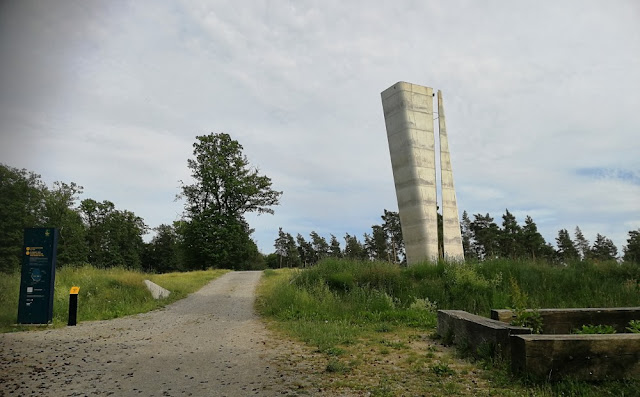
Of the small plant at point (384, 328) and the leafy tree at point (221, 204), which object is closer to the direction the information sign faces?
the small plant

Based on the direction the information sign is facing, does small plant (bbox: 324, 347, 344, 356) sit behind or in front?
in front

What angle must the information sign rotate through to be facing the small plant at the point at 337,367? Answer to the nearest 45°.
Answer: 0° — it already faces it

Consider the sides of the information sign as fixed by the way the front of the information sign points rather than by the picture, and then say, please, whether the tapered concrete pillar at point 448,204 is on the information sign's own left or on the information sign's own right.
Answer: on the information sign's own left

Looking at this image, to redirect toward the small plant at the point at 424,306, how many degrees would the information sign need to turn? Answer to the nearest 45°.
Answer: approximately 45° to its left

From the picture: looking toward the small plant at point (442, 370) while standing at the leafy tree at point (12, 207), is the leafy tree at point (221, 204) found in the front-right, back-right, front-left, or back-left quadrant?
back-left

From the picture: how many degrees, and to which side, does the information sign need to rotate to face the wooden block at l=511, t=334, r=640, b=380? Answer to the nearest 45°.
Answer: approximately 45° to its left

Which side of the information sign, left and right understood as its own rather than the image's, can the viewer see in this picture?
front

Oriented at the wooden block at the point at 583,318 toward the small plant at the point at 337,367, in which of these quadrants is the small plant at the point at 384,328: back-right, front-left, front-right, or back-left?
front-right

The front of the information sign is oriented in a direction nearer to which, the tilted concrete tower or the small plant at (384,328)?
the small plant

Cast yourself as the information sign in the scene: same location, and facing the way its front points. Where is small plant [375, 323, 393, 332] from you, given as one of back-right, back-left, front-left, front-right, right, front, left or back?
front-left

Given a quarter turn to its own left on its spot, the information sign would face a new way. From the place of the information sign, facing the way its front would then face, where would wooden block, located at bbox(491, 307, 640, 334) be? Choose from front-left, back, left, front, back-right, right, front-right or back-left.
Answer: front-right

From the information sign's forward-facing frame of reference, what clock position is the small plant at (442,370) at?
The small plant is roughly at 11 o'clock from the information sign.

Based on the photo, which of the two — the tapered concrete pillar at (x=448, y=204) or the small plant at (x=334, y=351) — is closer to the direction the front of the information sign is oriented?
the small plant

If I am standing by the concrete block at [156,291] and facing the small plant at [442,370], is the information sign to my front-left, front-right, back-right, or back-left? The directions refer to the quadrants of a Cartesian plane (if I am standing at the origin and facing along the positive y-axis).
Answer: front-right

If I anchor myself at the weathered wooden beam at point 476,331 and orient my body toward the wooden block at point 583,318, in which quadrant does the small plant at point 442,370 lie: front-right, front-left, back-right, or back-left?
back-right
